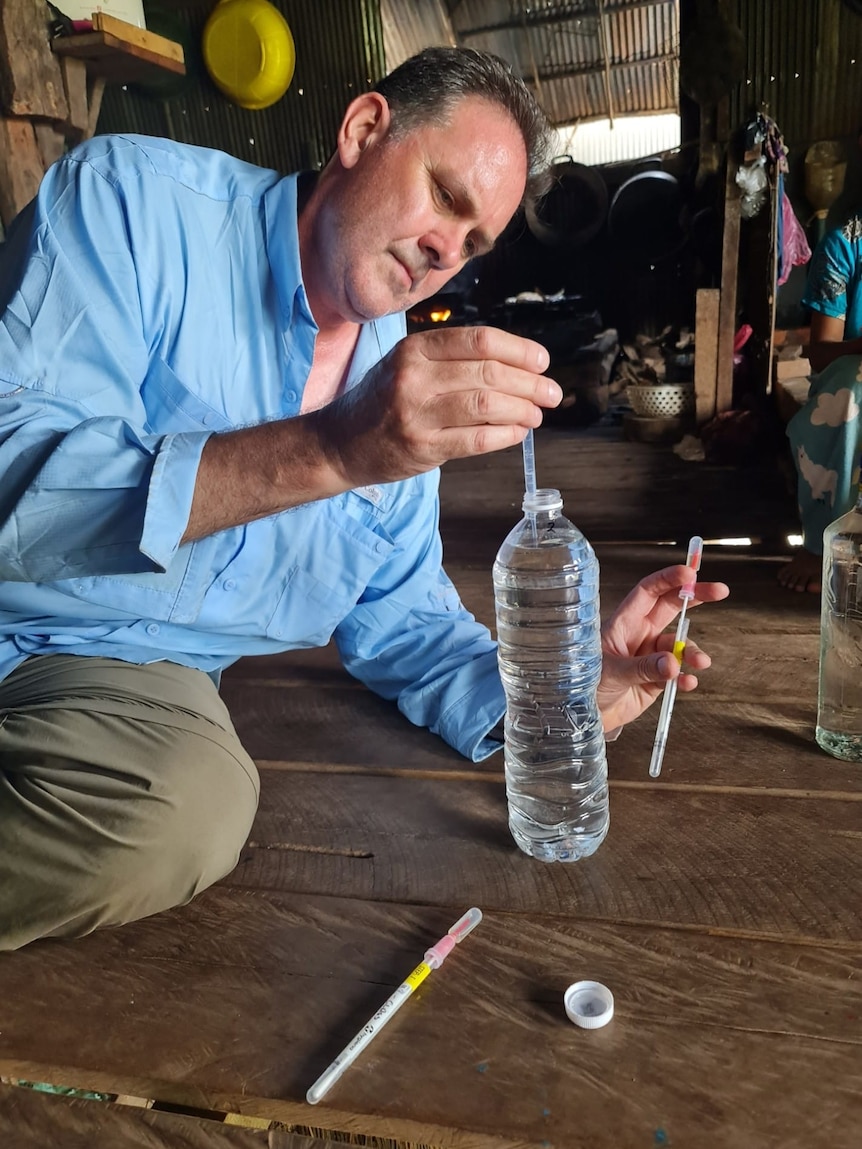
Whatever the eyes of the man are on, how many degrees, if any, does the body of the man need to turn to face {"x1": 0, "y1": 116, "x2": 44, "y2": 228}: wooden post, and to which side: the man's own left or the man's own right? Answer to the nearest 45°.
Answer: approximately 135° to the man's own left

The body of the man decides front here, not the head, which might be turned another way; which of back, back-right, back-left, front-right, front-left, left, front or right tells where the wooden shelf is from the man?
back-left

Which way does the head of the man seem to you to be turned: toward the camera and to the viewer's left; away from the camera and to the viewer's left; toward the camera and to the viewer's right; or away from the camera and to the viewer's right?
toward the camera and to the viewer's right

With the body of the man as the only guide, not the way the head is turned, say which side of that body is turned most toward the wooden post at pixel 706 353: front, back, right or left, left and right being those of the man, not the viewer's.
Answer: left

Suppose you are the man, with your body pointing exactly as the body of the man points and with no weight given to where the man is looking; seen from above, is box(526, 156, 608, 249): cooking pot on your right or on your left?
on your left

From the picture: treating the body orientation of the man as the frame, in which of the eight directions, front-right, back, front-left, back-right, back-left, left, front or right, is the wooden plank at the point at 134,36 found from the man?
back-left

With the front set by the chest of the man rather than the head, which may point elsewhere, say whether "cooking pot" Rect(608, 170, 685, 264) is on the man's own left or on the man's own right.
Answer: on the man's own left

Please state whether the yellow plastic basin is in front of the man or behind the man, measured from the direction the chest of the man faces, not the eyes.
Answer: behind
